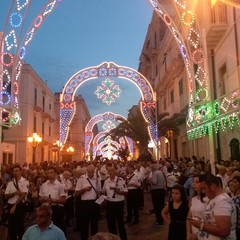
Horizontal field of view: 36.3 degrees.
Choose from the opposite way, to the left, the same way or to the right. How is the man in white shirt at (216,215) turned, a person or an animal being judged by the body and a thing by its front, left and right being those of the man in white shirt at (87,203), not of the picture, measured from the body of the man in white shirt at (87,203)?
to the right

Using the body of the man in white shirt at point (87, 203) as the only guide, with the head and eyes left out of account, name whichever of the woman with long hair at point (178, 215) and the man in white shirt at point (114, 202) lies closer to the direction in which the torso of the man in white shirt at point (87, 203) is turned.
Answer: the woman with long hair

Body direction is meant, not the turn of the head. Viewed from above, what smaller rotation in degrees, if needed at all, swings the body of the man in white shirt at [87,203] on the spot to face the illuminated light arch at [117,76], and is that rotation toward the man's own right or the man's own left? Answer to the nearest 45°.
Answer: approximately 180°

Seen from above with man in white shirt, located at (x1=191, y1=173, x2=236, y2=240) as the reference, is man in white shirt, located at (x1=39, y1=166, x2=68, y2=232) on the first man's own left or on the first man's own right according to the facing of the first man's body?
on the first man's own right

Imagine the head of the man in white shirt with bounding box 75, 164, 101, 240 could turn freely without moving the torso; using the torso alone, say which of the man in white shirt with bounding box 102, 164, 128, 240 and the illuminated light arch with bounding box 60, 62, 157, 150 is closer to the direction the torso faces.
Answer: the man in white shirt

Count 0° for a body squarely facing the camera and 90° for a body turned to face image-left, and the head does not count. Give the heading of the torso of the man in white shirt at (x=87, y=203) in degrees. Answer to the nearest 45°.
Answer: approximately 0°

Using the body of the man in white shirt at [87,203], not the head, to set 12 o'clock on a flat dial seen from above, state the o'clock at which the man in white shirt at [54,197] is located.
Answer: the man in white shirt at [54,197] is roughly at 2 o'clock from the man in white shirt at [87,203].

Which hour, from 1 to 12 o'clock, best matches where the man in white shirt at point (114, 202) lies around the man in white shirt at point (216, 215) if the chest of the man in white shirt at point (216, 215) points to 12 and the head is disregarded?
the man in white shirt at point (114, 202) is roughly at 2 o'clock from the man in white shirt at point (216, 215).

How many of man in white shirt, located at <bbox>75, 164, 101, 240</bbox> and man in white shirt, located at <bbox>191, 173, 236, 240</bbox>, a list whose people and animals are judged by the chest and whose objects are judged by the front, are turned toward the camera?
1

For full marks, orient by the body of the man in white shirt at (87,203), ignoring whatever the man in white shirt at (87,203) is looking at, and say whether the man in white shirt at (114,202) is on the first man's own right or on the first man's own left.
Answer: on the first man's own left

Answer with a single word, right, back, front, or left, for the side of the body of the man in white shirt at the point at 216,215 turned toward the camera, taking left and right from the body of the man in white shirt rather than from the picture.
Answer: left

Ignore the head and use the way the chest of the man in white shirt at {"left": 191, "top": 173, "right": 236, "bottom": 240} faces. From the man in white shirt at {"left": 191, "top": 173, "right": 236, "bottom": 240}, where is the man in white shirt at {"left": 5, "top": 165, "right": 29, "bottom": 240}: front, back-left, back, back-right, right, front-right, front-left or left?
front-right
